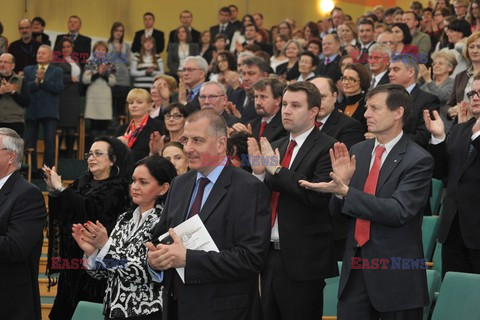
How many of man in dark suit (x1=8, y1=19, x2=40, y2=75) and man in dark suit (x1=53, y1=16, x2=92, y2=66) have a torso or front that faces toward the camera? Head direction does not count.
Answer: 2

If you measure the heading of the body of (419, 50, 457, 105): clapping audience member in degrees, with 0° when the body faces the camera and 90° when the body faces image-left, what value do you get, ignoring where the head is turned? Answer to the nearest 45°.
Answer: approximately 45°

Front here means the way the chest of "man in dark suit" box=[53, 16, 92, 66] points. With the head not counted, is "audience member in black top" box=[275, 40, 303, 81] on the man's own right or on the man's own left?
on the man's own left

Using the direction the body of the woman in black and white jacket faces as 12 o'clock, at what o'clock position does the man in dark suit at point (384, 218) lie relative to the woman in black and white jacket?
The man in dark suit is roughly at 8 o'clock from the woman in black and white jacket.

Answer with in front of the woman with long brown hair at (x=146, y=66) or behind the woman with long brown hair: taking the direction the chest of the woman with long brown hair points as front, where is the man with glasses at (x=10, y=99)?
in front
